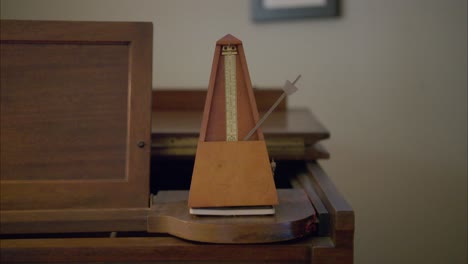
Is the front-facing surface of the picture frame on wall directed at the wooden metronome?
yes

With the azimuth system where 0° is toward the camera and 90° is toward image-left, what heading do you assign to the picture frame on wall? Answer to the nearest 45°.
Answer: approximately 0°

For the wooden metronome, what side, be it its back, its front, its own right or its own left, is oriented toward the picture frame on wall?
back

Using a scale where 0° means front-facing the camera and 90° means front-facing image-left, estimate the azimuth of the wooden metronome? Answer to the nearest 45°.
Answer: approximately 0°

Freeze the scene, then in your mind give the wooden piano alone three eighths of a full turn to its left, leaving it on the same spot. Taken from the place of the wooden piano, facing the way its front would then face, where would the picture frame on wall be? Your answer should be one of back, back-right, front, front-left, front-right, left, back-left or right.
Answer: front
